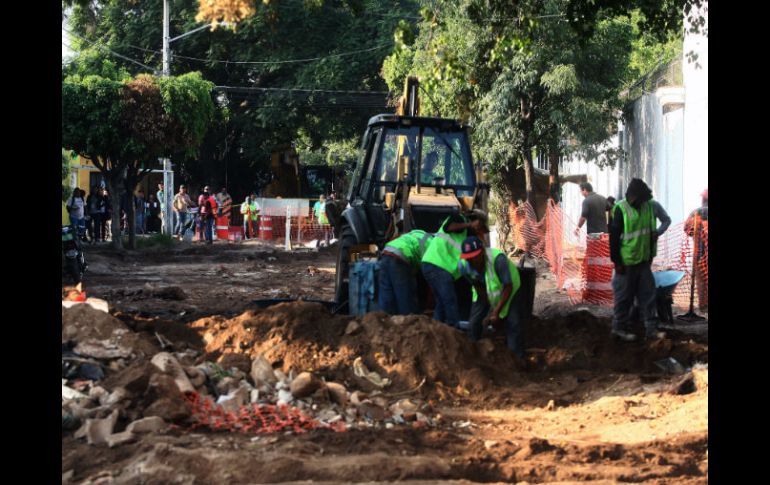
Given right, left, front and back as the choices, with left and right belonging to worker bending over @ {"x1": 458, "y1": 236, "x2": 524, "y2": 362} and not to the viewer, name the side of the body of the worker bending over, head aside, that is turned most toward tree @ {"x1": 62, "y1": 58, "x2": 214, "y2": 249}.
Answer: right

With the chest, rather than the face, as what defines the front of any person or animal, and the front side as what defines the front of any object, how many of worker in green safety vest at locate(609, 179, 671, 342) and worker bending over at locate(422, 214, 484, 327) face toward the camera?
1

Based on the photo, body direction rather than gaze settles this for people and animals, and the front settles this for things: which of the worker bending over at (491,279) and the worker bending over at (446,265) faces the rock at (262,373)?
the worker bending over at (491,279)

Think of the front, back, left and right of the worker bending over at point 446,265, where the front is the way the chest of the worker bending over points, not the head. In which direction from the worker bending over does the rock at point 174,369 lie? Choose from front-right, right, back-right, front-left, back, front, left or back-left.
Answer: back-right

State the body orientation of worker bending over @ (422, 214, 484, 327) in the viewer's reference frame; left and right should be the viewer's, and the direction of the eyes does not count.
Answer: facing to the right of the viewer

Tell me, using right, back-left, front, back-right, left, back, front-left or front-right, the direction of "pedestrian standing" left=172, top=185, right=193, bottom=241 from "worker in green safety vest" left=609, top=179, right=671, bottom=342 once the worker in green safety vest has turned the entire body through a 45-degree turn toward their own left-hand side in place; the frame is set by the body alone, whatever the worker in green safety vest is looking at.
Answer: back

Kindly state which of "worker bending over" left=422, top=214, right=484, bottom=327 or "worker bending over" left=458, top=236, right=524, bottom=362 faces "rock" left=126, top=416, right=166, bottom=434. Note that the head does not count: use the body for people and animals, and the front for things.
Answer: "worker bending over" left=458, top=236, right=524, bottom=362

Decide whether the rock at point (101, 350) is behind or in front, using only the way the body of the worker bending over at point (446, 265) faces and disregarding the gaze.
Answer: behind

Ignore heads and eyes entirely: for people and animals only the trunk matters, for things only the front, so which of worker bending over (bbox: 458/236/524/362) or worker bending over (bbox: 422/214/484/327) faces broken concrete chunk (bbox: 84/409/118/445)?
worker bending over (bbox: 458/236/524/362)

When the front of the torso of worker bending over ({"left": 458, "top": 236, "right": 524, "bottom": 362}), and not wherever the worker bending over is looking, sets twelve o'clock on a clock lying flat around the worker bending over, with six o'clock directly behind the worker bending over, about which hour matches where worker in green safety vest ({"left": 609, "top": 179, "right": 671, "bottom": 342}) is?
The worker in green safety vest is roughly at 6 o'clock from the worker bending over.

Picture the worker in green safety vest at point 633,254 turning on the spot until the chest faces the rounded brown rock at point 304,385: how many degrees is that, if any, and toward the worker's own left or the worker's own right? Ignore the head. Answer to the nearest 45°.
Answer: approximately 45° to the worker's own right

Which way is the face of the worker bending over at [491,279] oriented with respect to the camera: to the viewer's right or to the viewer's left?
to the viewer's left

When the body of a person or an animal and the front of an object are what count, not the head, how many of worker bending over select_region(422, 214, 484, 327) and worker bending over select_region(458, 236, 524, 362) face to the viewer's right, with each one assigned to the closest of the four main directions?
1
